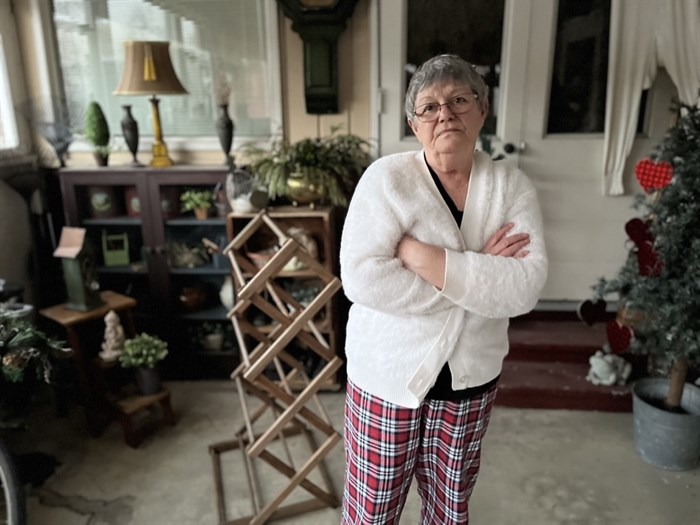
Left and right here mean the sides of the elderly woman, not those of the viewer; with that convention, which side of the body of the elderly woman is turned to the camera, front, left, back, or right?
front

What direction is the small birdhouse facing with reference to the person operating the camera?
facing the viewer and to the right of the viewer

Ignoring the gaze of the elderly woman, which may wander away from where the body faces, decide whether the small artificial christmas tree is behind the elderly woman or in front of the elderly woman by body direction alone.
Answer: behind

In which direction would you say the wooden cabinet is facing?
toward the camera

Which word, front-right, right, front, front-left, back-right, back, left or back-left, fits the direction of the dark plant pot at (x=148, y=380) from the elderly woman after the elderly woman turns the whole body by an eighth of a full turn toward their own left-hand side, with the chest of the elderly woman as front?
back

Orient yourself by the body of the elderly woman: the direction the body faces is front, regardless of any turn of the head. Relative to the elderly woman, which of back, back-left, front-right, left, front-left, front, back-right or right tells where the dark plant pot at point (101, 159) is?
back-right

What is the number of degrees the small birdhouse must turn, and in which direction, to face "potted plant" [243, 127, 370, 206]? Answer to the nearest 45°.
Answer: approximately 45° to its left

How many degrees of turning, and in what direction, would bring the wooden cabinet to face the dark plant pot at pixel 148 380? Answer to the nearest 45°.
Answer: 0° — it already faces it

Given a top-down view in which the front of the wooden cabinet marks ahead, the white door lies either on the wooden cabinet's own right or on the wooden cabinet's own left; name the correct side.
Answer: on the wooden cabinet's own left

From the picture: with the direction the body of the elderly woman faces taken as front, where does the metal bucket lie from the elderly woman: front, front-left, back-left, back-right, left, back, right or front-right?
back-left

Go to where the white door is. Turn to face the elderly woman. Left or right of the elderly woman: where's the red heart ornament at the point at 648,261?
left

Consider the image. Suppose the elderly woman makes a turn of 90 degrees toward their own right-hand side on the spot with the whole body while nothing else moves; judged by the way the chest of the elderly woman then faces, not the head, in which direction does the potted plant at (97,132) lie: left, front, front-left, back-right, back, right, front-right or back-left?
front-right

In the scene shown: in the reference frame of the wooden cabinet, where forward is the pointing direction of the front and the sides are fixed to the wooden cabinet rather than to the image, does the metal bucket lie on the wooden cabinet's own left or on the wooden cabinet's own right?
on the wooden cabinet's own left
